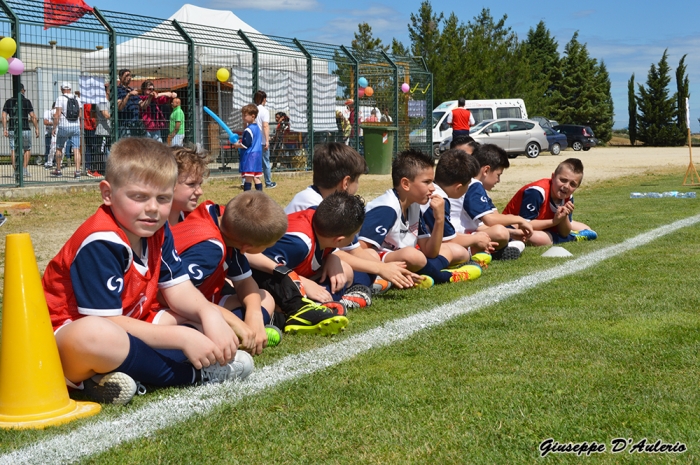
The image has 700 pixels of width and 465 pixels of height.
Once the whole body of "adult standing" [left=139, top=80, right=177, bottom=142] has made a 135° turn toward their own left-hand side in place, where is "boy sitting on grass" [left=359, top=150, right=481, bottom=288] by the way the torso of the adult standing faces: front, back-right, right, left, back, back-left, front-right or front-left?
back

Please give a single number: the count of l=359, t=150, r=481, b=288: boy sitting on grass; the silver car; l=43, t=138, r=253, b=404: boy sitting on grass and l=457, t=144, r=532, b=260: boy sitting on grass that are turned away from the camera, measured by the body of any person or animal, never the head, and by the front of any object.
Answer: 0

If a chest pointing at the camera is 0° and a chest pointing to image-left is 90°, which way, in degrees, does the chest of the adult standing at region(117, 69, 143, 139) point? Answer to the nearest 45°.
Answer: approximately 315°

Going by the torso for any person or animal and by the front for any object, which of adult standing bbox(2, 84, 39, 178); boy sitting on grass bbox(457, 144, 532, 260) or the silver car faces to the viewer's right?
the boy sitting on grass

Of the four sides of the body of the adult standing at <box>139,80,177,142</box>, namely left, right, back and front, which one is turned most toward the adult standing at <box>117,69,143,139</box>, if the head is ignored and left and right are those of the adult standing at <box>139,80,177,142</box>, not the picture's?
right

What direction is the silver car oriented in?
to the viewer's left

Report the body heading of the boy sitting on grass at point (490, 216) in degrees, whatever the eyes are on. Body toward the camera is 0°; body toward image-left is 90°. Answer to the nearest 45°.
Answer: approximately 270°

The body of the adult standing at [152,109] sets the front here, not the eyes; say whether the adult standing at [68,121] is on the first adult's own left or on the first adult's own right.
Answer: on the first adult's own right

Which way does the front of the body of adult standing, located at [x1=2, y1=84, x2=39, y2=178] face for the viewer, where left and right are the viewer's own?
facing away from the viewer

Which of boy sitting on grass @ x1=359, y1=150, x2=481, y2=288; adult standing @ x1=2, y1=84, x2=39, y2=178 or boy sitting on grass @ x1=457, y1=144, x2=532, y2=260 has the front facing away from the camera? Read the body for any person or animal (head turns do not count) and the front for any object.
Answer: the adult standing

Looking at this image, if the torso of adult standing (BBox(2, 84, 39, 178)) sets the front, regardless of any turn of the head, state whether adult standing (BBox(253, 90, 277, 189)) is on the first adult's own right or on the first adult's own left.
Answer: on the first adult's own right
